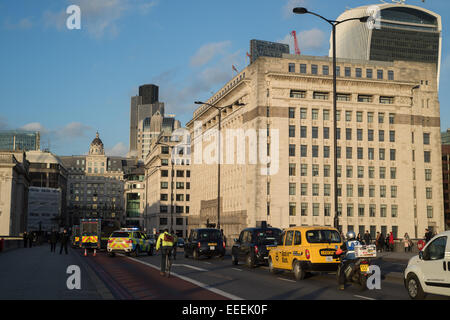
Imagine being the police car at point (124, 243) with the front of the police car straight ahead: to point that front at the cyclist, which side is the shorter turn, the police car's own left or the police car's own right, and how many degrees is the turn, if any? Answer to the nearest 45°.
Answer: approximately 135° to the police car's own right

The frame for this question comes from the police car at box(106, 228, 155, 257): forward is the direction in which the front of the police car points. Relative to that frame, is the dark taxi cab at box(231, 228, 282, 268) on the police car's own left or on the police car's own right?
on the police car's own right

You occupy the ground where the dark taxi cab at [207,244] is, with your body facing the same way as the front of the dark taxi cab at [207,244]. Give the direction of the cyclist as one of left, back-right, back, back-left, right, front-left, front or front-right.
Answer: back-left

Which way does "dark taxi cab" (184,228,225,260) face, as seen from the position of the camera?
facing away from the viewer and to the left of the viewer

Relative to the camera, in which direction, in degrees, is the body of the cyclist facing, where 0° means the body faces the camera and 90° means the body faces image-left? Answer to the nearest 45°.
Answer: approximately 180°

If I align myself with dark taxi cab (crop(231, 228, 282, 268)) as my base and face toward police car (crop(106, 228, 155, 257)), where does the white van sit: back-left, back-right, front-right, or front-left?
back-left
